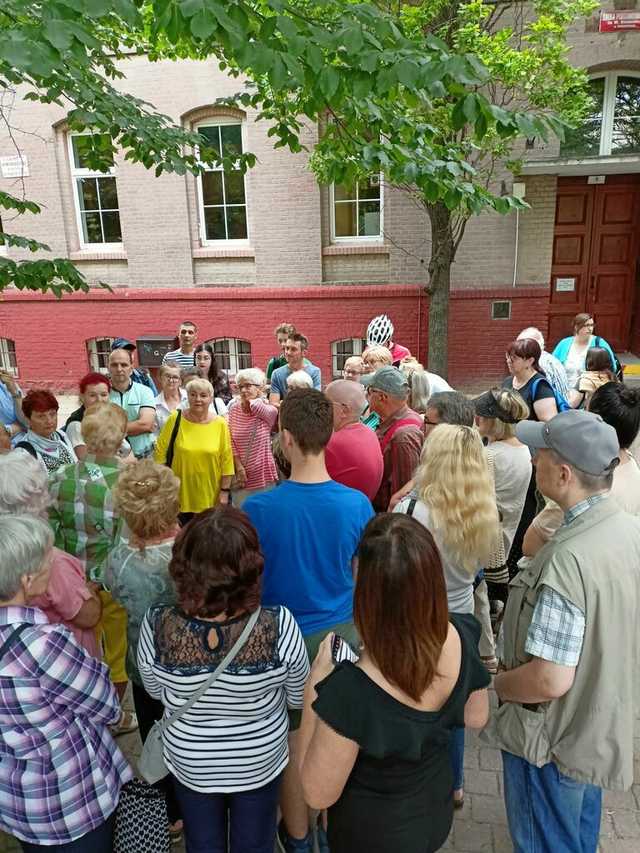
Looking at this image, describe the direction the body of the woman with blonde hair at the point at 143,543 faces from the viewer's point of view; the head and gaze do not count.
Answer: away from the camera

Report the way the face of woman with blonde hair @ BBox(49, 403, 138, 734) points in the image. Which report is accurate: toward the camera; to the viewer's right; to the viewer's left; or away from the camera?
away from the camera

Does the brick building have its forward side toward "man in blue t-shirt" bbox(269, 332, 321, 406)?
yes

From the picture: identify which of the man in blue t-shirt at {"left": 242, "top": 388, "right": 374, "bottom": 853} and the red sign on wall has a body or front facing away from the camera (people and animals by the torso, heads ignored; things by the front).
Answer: the man in blue t-shirt

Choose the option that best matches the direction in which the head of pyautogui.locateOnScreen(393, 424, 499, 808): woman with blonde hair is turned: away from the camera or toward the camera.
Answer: away from the camera

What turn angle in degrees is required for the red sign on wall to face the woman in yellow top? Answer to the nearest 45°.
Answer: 0° — it already faces them

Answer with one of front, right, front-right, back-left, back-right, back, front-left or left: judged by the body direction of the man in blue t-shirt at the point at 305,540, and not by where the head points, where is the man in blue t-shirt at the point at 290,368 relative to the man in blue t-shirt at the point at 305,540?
front

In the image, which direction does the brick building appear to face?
toward the camera

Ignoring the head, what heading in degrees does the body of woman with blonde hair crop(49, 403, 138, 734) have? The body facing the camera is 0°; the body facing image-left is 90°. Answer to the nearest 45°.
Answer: approximately 225°

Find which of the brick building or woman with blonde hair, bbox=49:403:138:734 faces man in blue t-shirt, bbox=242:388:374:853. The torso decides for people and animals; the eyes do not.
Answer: the brick building

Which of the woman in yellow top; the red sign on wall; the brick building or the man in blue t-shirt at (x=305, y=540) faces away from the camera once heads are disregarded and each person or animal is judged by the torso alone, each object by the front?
the man in blue t-shirt

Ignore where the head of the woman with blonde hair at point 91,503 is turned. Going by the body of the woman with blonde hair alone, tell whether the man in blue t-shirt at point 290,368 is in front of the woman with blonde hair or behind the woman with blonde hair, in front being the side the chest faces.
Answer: in front

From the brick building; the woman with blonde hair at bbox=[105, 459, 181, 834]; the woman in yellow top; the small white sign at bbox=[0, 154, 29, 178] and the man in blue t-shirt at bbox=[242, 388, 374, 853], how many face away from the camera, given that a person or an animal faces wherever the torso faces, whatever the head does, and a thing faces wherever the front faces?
2

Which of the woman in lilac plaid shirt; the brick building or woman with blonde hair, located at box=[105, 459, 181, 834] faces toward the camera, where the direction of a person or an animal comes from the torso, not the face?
the brick building

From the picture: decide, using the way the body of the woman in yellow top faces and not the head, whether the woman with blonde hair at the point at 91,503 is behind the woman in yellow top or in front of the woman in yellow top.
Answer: in front

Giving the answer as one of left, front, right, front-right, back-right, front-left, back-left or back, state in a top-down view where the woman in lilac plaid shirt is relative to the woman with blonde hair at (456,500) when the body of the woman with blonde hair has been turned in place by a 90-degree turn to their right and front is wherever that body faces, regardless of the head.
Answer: back

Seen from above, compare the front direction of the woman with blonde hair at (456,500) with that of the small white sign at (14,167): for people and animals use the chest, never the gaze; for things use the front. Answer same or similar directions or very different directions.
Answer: very different directions
